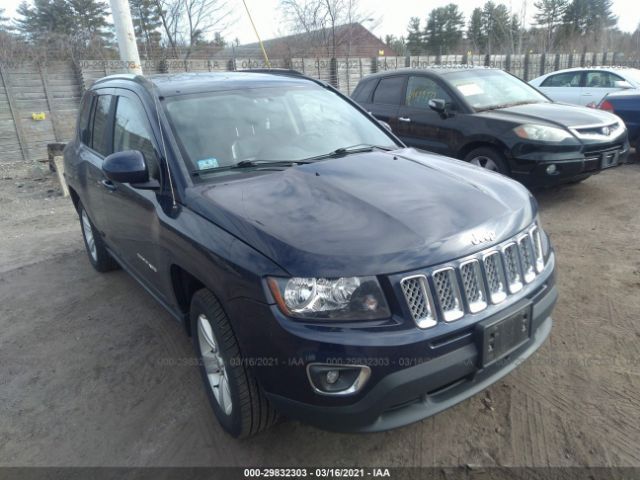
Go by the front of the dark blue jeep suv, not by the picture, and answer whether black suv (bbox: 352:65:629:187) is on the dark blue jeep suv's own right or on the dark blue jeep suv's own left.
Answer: on the dark blue jeep suv's own left

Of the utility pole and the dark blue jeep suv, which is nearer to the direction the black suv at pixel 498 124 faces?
the dark blue jeep suv

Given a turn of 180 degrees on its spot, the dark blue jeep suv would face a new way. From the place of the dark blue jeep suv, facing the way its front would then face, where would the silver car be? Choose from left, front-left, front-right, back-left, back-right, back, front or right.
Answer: right

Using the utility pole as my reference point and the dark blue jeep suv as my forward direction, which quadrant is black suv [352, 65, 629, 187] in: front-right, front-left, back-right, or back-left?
front-left

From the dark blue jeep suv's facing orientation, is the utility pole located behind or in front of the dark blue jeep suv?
behind

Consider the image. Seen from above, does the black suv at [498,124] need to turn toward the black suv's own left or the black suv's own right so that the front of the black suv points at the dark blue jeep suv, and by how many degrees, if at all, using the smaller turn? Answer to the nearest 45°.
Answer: approximately 45° to the black suv's own right

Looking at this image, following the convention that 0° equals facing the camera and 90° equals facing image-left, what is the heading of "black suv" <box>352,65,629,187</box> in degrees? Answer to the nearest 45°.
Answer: approximately 315°

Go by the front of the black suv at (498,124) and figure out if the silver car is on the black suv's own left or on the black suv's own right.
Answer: on the black suv's own left

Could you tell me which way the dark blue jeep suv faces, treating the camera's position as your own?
facing the viewer and to the right of the viewer

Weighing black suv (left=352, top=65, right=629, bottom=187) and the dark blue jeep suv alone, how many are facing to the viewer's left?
0
